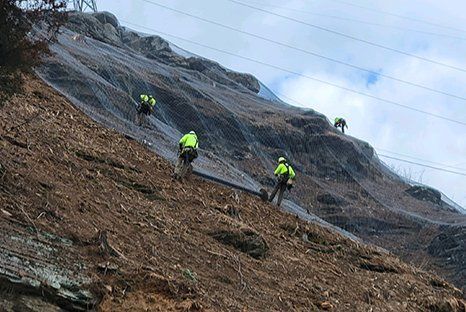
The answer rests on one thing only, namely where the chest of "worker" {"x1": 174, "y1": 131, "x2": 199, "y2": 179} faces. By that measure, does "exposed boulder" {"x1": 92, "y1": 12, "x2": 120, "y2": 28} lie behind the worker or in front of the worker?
in front

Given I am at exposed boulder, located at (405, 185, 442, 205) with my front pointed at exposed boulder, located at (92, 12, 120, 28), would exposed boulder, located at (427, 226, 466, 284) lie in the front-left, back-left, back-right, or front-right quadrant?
back-left

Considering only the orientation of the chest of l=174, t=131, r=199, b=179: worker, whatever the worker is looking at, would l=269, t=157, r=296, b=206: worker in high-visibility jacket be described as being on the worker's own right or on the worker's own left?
on the worker's own right

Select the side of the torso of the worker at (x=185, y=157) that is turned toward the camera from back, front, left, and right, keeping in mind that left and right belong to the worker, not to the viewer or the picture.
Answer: back

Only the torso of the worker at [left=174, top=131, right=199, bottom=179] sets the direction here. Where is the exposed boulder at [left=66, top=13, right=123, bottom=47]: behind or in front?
in front
